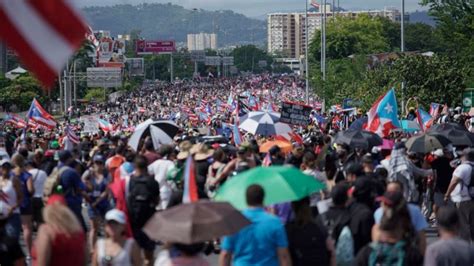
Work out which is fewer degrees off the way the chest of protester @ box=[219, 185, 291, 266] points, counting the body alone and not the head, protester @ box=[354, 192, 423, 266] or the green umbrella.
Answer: the green umbrella

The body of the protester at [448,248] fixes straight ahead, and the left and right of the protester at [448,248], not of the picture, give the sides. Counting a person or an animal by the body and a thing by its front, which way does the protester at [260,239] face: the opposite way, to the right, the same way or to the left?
the same way

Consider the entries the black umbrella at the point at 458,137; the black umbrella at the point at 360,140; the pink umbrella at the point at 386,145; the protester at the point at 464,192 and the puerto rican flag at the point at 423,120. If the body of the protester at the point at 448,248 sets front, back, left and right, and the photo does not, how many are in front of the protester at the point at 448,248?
5

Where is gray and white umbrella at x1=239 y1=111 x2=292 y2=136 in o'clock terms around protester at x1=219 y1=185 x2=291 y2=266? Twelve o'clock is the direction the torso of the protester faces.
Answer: The gray and white umbrella is roughly at 12 o'clock from the protester.

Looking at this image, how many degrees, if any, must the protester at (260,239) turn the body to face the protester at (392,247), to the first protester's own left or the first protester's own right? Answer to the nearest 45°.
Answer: approximately 90° to the first protester's own right

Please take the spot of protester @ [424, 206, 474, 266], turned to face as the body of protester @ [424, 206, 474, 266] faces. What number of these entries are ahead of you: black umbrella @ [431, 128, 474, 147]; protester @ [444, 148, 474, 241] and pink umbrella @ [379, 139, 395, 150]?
3

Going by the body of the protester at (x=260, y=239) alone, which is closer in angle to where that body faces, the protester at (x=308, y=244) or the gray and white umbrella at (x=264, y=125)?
the gray and white umbrella

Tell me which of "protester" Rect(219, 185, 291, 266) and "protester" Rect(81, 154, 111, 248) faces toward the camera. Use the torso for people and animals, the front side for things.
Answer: "protester" Rect(81, 154, 111, 248)

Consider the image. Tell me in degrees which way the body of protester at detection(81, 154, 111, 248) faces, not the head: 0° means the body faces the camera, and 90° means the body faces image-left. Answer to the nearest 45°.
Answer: approximately 0°

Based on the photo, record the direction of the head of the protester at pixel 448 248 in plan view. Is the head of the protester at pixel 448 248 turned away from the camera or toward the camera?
away from the camera

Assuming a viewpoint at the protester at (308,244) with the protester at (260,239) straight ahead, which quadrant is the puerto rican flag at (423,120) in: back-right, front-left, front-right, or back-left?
back-right

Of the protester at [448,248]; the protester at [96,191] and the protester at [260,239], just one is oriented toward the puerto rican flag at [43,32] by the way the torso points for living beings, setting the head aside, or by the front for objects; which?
the protester at [96,191]

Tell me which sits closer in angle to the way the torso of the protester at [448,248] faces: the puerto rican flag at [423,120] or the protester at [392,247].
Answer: the puerto rican flag

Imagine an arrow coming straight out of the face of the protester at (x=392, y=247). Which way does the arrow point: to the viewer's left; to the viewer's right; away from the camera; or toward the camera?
away from the camera

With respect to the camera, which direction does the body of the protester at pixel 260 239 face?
away from the camera

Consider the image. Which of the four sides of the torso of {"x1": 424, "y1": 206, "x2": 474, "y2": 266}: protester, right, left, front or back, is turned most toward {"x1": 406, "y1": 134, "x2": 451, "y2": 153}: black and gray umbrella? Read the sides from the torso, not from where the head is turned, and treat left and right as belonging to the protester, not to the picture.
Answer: front

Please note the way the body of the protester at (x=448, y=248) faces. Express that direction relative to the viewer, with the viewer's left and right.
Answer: facing away from the viewer
